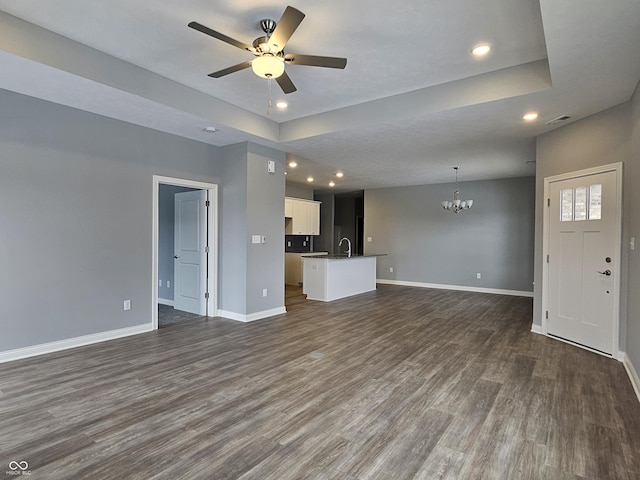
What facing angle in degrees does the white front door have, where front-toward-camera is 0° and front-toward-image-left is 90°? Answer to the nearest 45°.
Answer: approximately 45°

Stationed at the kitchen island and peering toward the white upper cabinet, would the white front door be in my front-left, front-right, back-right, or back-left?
back-right

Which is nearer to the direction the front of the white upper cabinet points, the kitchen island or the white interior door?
the kitchen island

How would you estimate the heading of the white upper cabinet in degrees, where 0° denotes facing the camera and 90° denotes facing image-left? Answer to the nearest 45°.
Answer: approximately 315°

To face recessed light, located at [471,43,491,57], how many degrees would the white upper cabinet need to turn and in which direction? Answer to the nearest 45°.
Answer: approximately 45° to its right
